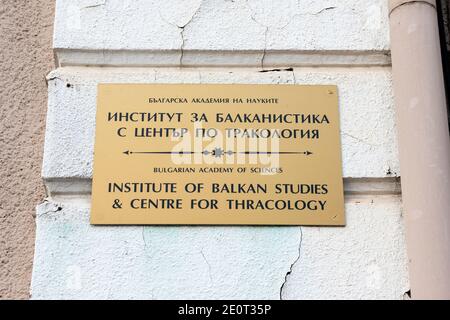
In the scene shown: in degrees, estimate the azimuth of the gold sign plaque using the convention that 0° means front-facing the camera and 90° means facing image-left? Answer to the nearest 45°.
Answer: approximately 0°

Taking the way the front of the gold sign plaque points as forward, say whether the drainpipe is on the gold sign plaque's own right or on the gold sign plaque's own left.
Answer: on the gold sign plaque's own left
